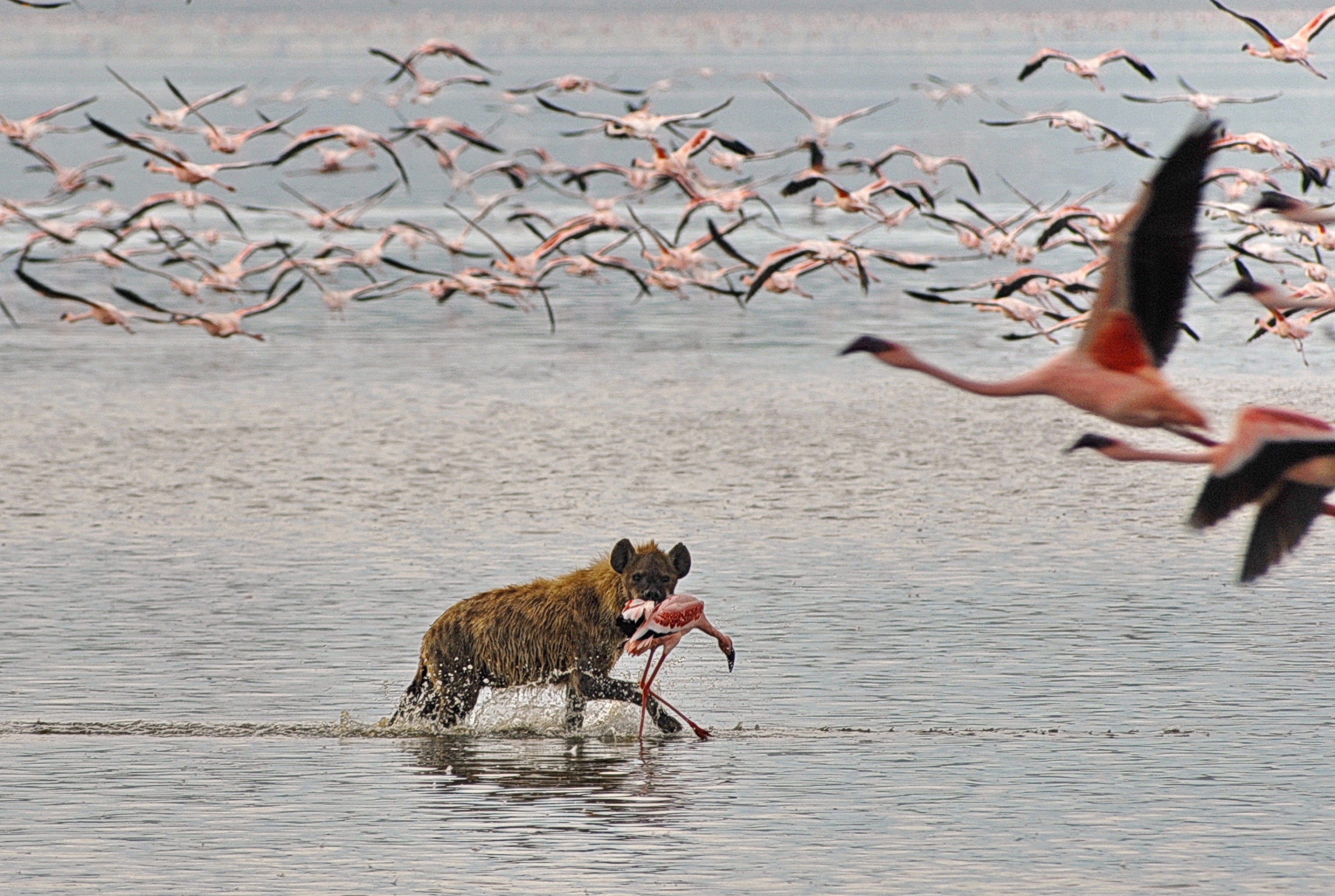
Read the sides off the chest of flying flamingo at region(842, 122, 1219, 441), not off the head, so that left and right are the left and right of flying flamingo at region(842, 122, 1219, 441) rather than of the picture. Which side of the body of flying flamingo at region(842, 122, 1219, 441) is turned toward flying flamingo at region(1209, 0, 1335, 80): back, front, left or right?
right

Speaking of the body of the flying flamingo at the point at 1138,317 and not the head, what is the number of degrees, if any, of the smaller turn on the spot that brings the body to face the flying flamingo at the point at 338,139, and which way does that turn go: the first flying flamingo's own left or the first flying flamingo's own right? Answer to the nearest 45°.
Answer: approximately 45° to the first flying flamingo's own right

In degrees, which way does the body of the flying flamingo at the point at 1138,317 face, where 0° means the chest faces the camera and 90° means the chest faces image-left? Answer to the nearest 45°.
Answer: approximately 90°

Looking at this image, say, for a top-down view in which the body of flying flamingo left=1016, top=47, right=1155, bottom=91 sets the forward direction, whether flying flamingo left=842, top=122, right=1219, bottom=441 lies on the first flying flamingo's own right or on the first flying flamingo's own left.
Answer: on the first flying flamingo's own left

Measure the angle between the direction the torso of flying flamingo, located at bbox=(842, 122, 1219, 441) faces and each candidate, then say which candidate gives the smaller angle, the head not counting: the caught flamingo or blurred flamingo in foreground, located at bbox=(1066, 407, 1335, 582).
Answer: the caught flamingo

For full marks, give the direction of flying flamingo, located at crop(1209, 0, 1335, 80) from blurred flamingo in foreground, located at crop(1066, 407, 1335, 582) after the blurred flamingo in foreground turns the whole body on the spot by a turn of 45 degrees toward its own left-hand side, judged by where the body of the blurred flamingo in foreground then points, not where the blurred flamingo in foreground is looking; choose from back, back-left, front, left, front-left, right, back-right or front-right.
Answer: back-right

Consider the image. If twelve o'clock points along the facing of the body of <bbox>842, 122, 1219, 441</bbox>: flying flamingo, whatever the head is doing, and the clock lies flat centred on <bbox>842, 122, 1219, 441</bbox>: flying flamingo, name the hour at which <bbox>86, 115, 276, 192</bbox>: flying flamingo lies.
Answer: <bbox>86, 115, 276, 192</bbox>: flying flamingo is roughly at 2 o'clock from <bbox>842, 122, 1219, 441</bbox>: flying flamingo.

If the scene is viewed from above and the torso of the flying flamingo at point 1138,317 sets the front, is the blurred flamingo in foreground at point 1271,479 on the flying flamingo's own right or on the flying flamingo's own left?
on the flying flamingo's own left

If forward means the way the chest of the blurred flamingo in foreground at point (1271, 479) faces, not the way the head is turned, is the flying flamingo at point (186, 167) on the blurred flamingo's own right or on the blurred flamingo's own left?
on the blurred flamingo's own right

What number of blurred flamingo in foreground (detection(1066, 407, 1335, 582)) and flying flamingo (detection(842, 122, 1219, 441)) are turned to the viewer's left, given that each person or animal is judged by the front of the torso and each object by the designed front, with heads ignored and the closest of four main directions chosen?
2

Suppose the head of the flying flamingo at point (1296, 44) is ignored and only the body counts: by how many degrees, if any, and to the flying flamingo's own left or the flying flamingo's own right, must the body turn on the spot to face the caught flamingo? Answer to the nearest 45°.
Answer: approximately 45° to the flying flamingo's own left

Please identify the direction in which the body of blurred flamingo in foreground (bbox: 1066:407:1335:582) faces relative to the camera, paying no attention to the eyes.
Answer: to the viewer's left

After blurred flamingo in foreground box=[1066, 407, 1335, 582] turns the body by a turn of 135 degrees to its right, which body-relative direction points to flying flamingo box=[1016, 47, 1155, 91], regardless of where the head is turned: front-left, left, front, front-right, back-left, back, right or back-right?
front-left
